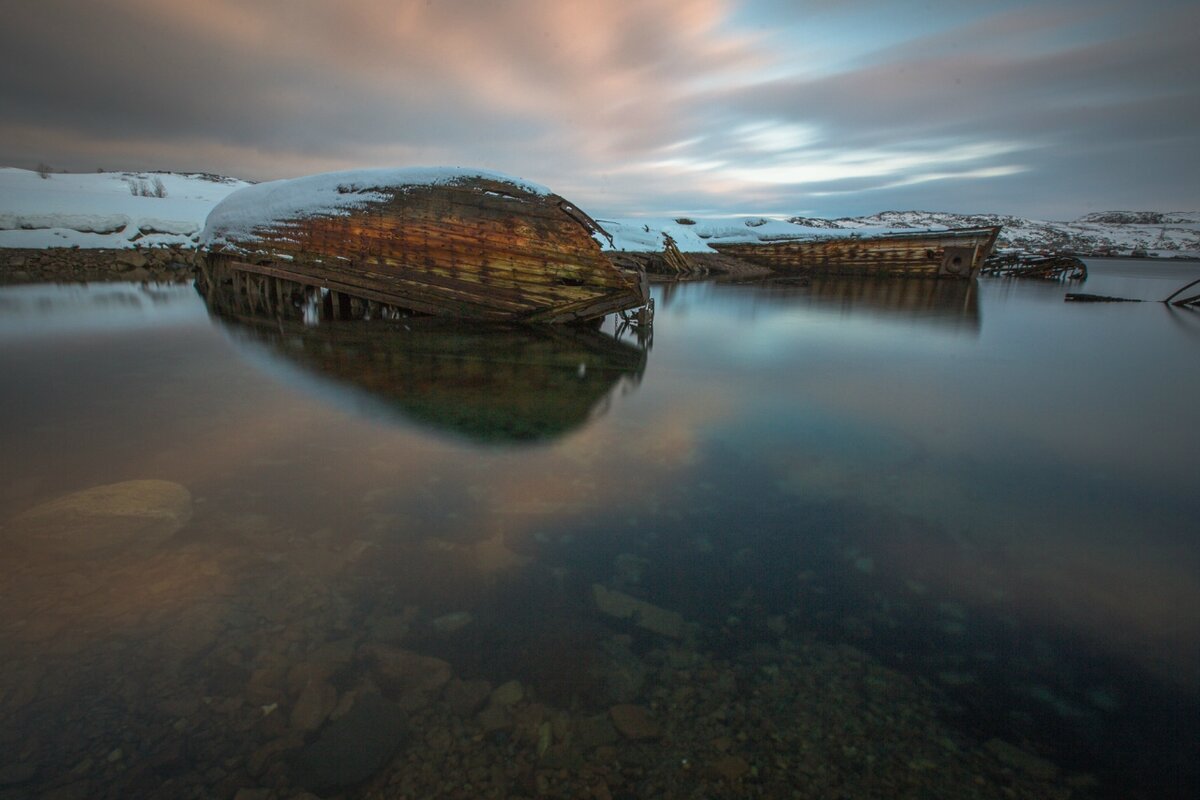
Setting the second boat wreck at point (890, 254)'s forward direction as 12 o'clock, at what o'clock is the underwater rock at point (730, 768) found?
The underwater rock is roughly at 3 o'clock from the second boat wreck.

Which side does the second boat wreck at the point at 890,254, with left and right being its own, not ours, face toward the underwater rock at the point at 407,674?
right

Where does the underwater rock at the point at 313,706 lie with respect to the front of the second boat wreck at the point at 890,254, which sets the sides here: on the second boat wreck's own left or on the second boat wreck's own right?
on the second boat wreck's own right

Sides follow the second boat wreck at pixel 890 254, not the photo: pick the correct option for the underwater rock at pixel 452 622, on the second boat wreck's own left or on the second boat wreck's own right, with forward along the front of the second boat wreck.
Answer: on the second boat wreck's own right

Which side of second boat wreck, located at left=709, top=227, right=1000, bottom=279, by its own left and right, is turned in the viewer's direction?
right

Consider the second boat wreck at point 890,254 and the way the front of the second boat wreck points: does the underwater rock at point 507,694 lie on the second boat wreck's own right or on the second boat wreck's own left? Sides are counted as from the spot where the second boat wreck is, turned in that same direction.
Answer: on the second boat wreck's own right

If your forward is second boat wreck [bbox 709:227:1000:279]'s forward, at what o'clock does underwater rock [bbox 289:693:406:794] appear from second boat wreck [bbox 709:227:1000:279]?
The underwater rock is roughly at 3 o'clock from the second boat wreck.

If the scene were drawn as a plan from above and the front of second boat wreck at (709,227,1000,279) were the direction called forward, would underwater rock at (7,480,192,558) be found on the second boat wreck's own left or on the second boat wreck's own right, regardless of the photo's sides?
on the second boat wreck's own right

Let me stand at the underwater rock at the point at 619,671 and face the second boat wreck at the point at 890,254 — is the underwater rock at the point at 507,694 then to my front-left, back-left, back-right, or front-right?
back-left
